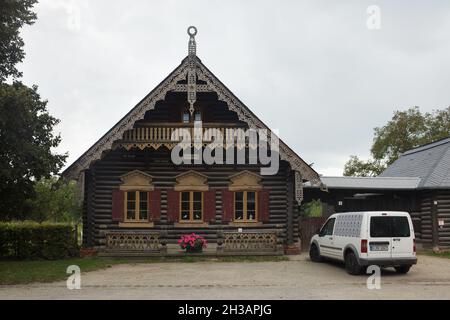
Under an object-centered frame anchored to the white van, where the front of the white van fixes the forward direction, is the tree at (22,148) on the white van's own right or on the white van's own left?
on the white van's own left

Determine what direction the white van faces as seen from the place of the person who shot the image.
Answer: facing away from the viewer and to the left of the viewer

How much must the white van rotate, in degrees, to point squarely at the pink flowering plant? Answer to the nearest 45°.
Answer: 0° — it already faces it

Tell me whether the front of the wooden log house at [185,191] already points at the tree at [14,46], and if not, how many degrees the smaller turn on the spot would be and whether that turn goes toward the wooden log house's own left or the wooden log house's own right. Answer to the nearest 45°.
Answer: approximately 90° to the wooden log house's own right

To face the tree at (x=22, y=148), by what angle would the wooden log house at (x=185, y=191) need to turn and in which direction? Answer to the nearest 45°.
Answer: approximately 45° to its right

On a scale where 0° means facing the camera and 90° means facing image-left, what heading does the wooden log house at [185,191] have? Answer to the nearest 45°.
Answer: approximately 0°

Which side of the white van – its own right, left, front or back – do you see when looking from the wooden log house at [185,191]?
front

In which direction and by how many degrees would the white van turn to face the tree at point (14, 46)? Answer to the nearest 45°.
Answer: approximately 45° to its left

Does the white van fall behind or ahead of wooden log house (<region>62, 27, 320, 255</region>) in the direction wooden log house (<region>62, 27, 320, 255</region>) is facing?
ahead

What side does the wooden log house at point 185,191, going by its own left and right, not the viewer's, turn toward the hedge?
right
